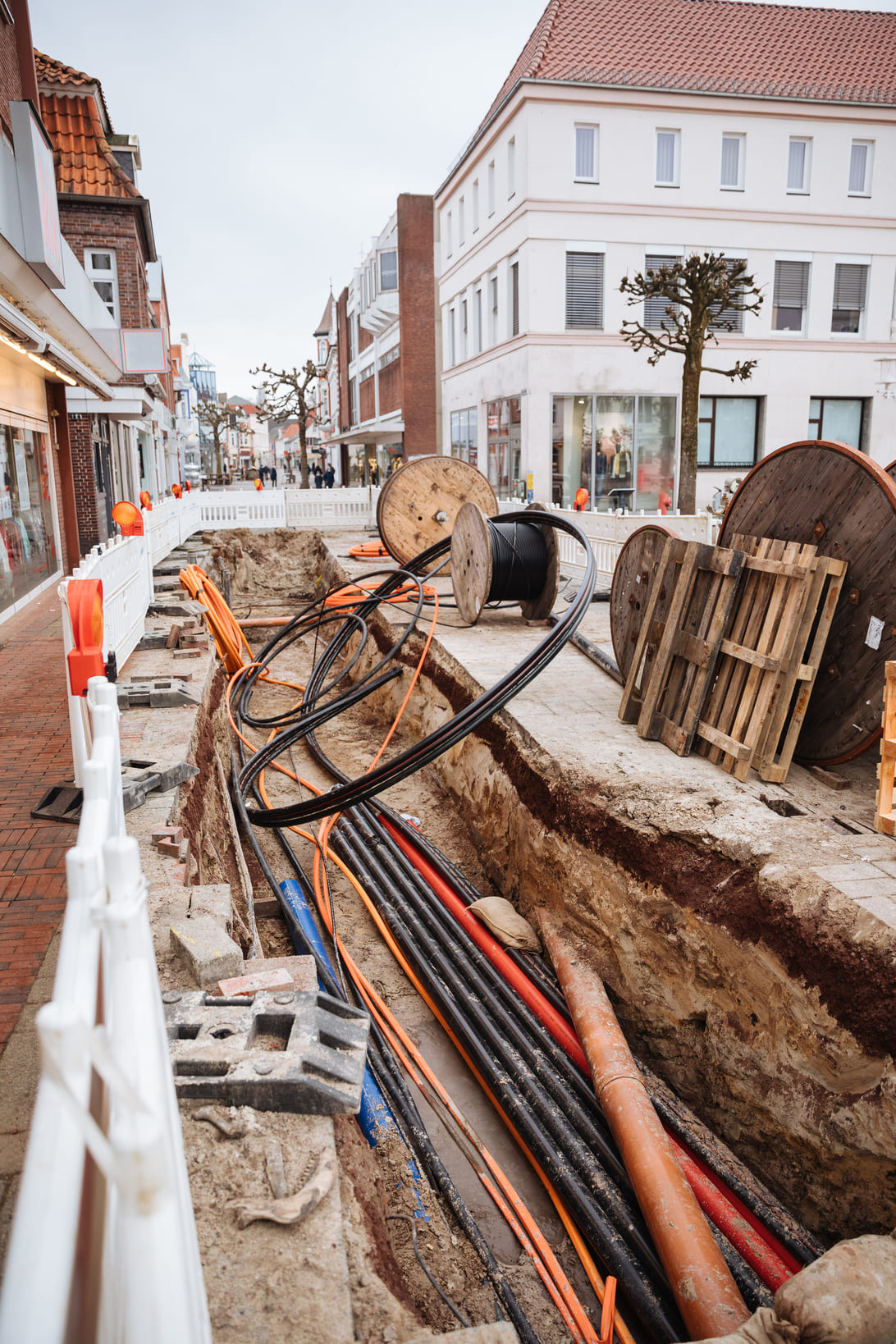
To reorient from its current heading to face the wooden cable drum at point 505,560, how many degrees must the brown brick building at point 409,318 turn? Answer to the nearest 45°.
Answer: approximately 90° to its left

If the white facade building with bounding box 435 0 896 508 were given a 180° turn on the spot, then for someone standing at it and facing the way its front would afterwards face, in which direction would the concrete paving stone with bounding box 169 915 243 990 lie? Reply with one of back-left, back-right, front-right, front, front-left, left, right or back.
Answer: back

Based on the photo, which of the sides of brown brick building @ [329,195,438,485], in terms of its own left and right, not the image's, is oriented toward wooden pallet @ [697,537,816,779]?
left

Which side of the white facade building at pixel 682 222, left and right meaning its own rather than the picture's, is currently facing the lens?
front

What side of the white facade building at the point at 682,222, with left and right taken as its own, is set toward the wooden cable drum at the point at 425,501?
front

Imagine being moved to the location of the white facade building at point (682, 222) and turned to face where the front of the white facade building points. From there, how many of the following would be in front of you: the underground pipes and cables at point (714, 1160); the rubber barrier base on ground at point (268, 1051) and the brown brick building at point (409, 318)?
2

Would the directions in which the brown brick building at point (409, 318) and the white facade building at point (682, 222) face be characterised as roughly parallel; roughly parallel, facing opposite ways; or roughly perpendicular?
roughly perpendicular

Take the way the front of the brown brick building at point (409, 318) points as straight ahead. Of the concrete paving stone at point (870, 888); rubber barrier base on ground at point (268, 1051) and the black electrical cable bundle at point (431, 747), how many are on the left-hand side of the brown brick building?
3

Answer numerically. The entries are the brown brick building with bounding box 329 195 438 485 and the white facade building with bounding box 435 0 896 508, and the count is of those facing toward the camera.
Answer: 1

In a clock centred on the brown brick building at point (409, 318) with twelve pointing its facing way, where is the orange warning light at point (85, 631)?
The orange warning light is roughly at 9 o'clock from the brown brick building.

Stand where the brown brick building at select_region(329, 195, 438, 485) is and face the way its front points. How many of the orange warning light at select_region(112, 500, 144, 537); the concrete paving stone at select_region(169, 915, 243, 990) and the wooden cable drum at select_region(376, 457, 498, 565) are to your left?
3

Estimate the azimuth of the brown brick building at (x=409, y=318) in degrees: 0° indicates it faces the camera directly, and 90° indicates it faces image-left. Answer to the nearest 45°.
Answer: approximately 90°

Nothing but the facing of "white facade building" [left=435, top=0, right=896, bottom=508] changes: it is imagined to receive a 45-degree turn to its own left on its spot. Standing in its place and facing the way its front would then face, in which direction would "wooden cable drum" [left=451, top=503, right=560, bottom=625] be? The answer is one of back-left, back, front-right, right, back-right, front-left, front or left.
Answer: front-right

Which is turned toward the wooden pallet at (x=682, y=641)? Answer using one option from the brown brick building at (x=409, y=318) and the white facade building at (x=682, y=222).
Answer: the white facade building

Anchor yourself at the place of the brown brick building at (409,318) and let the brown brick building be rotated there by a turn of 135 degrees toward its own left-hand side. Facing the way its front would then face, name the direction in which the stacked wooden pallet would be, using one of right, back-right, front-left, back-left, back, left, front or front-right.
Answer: front-right

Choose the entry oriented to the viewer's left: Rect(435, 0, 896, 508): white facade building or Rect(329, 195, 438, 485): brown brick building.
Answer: the brown brick building

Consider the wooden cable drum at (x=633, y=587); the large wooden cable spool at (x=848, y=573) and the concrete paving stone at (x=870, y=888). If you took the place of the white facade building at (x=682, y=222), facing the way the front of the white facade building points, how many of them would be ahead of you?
3

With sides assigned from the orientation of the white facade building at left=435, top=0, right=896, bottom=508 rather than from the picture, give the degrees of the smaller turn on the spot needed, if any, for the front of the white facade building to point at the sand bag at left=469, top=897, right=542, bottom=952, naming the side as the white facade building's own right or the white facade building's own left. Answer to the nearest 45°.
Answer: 0° — it already faces it
